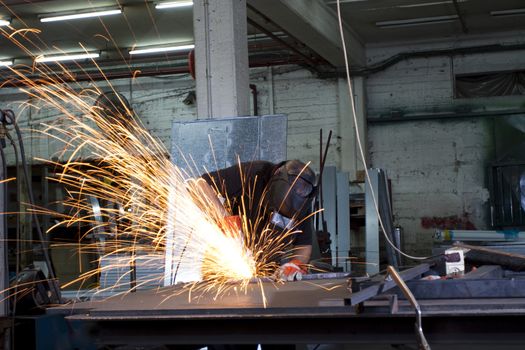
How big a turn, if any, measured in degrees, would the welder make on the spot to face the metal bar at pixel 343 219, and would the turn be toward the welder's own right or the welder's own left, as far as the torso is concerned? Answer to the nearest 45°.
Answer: approximately 180°

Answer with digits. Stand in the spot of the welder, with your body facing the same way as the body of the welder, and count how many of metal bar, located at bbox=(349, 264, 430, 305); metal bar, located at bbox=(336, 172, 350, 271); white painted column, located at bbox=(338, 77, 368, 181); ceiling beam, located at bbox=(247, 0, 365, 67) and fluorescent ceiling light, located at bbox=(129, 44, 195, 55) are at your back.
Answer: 4

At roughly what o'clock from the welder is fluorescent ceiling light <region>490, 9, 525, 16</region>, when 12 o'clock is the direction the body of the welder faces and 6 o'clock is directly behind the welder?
The fluorescent ceiling light is roughly at 7 o'clock from the welder.

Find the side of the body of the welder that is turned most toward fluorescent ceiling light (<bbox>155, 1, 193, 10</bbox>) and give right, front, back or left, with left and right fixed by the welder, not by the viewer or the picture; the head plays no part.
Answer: back

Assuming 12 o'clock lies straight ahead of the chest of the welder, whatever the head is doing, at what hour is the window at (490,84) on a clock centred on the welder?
The window is roughly at 7 o'clock from the welder.

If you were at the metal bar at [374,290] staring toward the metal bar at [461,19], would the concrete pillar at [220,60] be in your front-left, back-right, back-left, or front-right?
front-left

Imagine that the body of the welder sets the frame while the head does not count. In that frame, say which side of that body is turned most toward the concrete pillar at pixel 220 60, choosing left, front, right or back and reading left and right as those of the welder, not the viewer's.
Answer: back

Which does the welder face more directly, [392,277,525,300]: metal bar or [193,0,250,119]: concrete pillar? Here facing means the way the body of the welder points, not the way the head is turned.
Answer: the metal bar

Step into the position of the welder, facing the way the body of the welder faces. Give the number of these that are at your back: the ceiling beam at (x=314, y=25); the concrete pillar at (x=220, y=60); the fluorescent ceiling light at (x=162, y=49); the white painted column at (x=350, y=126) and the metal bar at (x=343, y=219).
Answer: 5

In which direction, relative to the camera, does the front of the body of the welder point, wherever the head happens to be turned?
toward the camera

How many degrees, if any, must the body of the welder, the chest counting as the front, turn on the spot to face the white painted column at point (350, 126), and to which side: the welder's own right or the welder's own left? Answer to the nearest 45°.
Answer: approximately 180°

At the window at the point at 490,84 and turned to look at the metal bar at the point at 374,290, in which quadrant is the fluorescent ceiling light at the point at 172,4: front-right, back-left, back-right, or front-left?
front-right

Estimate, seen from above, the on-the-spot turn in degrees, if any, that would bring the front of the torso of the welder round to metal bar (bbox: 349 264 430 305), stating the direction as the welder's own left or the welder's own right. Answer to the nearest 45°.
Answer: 0° — they already face it

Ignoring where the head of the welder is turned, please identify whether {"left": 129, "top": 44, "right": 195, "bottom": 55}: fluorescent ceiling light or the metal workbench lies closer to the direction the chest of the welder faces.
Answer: the metal workbench

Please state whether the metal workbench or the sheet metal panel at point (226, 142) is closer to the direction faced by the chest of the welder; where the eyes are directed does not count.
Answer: the metal workbench

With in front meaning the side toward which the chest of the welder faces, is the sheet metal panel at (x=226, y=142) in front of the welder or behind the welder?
behind
